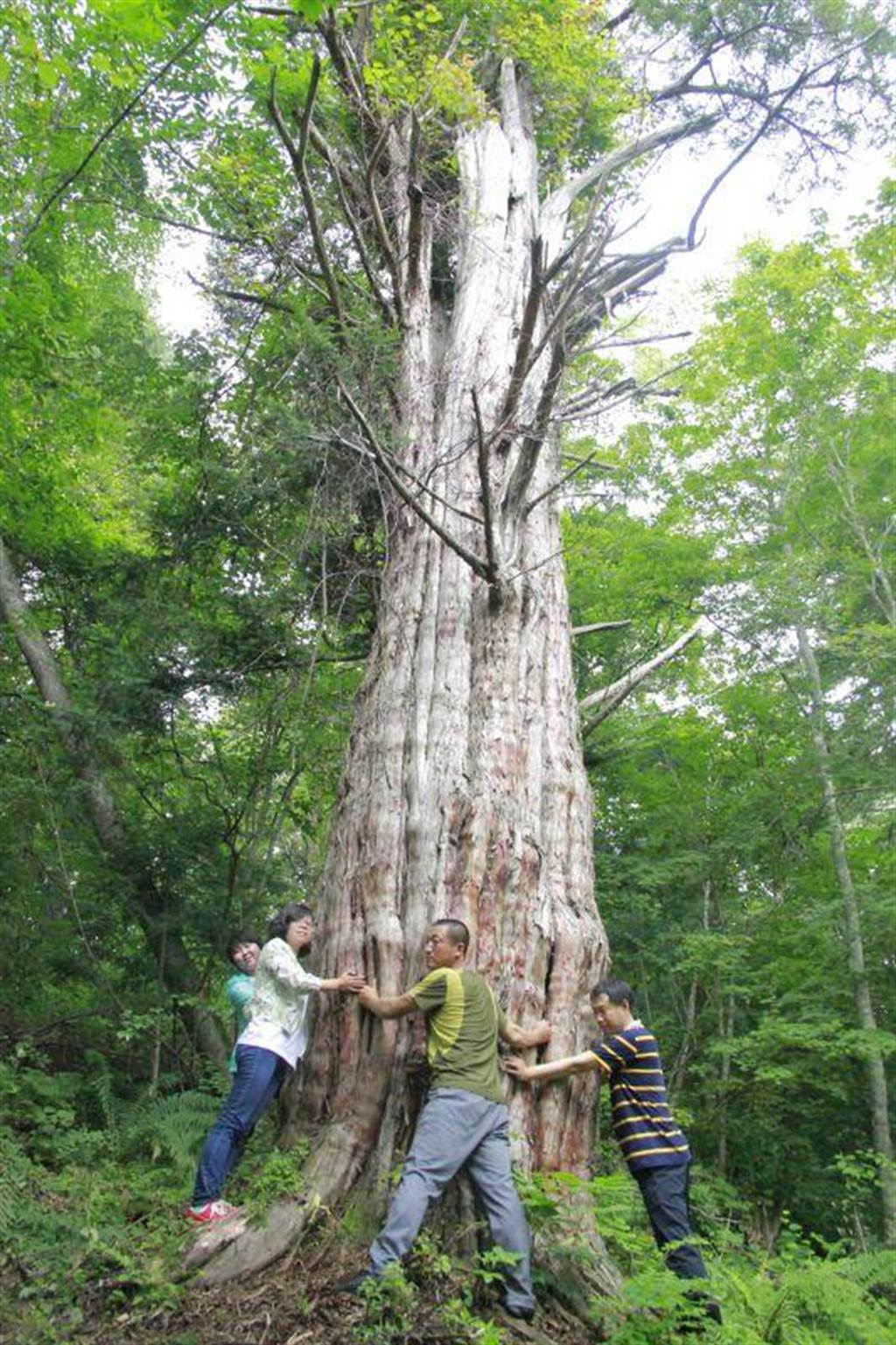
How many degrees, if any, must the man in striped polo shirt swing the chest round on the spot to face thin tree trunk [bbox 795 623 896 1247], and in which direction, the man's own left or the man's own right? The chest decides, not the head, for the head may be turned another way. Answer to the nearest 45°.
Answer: approximately 135° to the man's own right

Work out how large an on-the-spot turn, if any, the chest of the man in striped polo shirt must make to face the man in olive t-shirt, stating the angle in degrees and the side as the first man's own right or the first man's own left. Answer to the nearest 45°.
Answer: approximately 45° to the first man's own left

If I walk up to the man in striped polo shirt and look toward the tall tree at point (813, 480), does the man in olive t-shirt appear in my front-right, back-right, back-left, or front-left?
back-left

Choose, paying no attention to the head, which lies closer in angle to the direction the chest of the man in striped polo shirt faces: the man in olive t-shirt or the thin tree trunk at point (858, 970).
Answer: the man in olive t-shirt

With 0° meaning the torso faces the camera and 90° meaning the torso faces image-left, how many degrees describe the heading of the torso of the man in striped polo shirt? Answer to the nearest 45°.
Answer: approximately 90°
